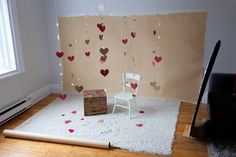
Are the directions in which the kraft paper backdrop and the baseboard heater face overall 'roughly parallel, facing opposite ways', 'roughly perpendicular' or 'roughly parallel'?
roughly perpendicular

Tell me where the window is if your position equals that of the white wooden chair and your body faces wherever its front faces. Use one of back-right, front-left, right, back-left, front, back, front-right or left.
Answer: front-right

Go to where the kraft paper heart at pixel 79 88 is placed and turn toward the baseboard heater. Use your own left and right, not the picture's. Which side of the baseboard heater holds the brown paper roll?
left

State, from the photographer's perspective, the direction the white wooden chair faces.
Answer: facing the viewer and to the left of the viewer

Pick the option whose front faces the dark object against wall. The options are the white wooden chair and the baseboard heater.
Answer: the baseboard heater

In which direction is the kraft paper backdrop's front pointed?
toward the camera

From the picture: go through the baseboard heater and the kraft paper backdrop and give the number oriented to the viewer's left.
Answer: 0

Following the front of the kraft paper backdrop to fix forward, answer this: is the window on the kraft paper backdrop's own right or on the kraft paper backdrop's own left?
on the kraft paper backdrop's own right

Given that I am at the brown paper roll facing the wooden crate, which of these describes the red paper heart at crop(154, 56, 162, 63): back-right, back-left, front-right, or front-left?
front-right

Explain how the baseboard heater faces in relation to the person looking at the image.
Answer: facing the viewer and to the right of the viewer

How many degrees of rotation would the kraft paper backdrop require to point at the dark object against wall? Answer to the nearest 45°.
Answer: approximately 45° to its left

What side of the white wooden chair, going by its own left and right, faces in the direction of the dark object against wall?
left

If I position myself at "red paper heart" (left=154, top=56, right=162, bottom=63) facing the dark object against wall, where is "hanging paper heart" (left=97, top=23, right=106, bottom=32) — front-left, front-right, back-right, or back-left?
back-right

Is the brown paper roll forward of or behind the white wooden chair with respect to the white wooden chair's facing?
forward
